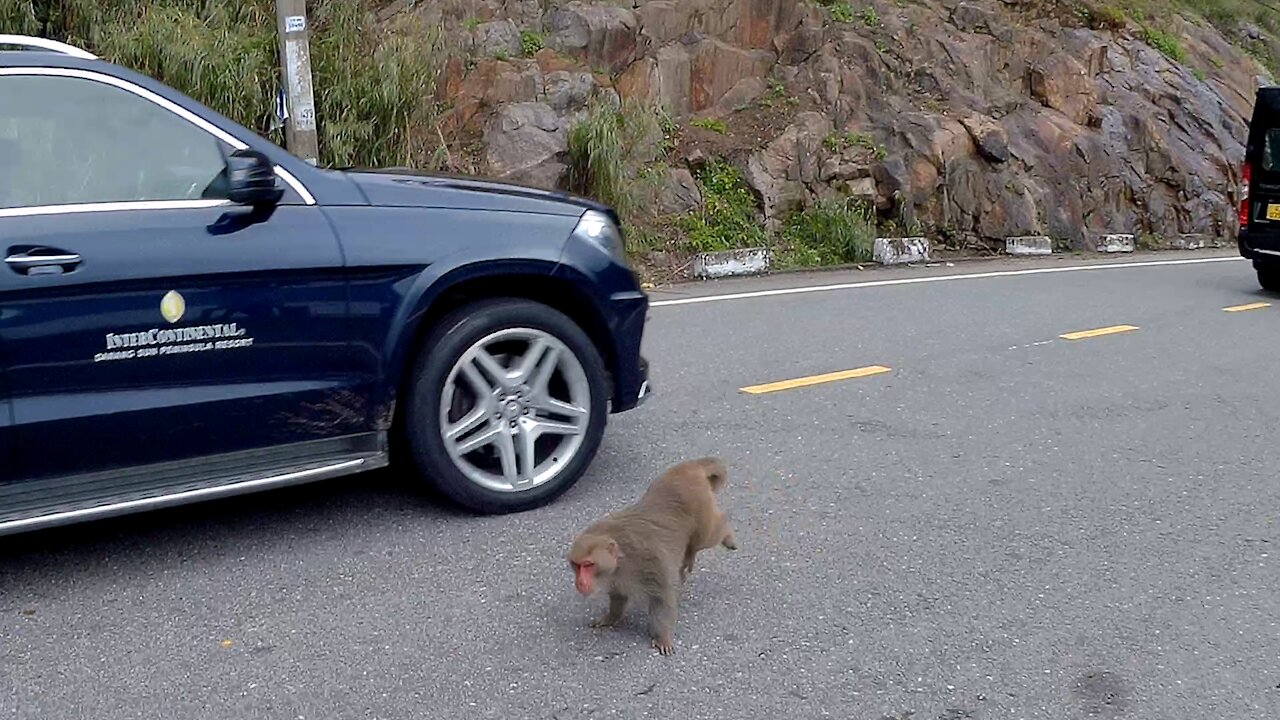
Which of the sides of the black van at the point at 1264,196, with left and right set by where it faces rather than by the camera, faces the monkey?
back

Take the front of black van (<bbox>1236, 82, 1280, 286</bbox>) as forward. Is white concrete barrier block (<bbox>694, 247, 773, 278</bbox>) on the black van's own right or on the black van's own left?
on the black van's own left

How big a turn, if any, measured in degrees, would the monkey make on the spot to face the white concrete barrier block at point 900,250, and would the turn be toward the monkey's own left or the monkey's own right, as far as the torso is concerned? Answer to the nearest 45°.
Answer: approximately 135° to the monkey's own right

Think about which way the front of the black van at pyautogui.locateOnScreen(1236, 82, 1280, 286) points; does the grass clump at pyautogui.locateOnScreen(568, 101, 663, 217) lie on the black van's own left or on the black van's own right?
on the black van's own left

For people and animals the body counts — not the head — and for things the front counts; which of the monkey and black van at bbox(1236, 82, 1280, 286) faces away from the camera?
the black van

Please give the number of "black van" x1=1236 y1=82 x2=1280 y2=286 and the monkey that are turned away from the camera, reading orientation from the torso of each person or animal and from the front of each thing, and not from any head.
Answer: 1

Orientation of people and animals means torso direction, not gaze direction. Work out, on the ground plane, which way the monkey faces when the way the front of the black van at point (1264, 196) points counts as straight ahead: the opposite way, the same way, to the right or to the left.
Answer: the opposite way

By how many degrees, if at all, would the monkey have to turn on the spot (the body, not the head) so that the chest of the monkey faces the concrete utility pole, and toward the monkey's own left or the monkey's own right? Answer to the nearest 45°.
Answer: approximately 90° to the monkey's own right

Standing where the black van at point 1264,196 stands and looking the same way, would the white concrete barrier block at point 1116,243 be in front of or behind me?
in front

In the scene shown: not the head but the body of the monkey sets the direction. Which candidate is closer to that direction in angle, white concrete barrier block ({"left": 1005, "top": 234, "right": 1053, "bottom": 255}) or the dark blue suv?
the dark blue suv

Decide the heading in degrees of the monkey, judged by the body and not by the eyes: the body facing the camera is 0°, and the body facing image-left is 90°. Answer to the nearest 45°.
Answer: approximately 45°

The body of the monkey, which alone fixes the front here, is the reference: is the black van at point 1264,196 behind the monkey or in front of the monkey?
behind

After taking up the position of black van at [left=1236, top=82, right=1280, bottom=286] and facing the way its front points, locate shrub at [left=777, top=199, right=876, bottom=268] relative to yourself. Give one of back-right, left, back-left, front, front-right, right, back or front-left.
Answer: left

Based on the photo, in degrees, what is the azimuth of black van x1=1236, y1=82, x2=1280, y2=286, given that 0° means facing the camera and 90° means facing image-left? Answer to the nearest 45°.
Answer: approximately 180°
